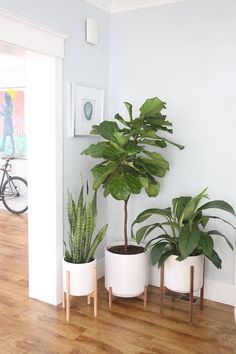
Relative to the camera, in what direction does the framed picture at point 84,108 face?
facing the viewer and to the right of the viewer

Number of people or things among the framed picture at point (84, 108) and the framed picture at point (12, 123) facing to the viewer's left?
0

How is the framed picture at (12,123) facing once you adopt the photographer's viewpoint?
facing the viewer

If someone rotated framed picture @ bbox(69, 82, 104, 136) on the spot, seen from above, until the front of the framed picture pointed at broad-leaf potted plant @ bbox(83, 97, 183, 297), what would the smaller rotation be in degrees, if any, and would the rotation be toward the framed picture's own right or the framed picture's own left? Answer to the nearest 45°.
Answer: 0° — it already faces it

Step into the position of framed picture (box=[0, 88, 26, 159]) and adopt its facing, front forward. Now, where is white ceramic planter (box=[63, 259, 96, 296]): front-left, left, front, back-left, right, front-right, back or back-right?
front

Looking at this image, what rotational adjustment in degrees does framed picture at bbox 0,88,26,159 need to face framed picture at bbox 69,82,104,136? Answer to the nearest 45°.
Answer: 0° — it already faces it

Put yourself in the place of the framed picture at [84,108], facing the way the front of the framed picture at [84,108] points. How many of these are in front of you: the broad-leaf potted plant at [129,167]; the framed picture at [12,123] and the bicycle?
1

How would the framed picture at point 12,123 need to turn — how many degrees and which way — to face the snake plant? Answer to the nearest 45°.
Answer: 0° — it already faces it
